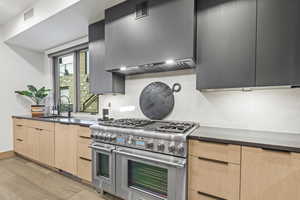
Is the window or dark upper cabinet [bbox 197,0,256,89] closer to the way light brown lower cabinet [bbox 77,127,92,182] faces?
the dark upper cabinet

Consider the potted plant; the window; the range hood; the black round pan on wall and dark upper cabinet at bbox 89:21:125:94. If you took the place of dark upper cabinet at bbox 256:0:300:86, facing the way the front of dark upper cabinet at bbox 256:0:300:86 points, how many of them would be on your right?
5

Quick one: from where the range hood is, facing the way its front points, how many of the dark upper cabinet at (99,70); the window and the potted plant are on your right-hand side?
3

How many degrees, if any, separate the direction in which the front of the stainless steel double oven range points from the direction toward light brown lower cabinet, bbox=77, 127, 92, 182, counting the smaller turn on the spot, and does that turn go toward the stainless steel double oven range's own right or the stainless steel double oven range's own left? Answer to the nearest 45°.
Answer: approximately 90° to the stainless steel double oven range's own right

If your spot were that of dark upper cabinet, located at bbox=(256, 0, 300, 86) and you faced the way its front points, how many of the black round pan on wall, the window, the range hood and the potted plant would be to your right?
4

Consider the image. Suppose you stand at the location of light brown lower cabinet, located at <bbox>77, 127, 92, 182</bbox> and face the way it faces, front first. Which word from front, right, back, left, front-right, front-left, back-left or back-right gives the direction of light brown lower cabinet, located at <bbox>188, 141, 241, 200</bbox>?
left

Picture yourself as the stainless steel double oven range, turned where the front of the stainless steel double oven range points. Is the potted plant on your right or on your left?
on your right

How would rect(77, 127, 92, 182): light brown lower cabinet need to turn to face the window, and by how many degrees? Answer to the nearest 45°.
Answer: approximately 135° to its right

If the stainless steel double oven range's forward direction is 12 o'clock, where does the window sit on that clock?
The window is roughly at 3 o'clock from the stainless steel double oven range.
